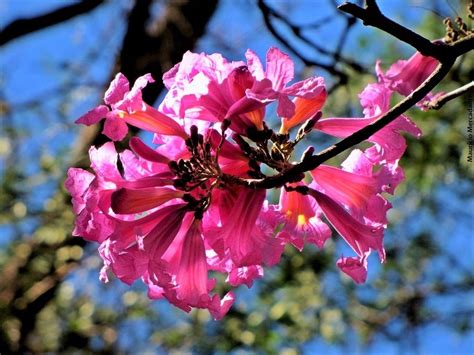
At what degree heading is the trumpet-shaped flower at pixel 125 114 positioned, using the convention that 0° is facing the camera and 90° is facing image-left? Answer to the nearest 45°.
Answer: approximately 90°

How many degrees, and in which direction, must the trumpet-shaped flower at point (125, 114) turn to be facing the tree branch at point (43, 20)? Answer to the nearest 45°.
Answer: approximately 90° to its right
